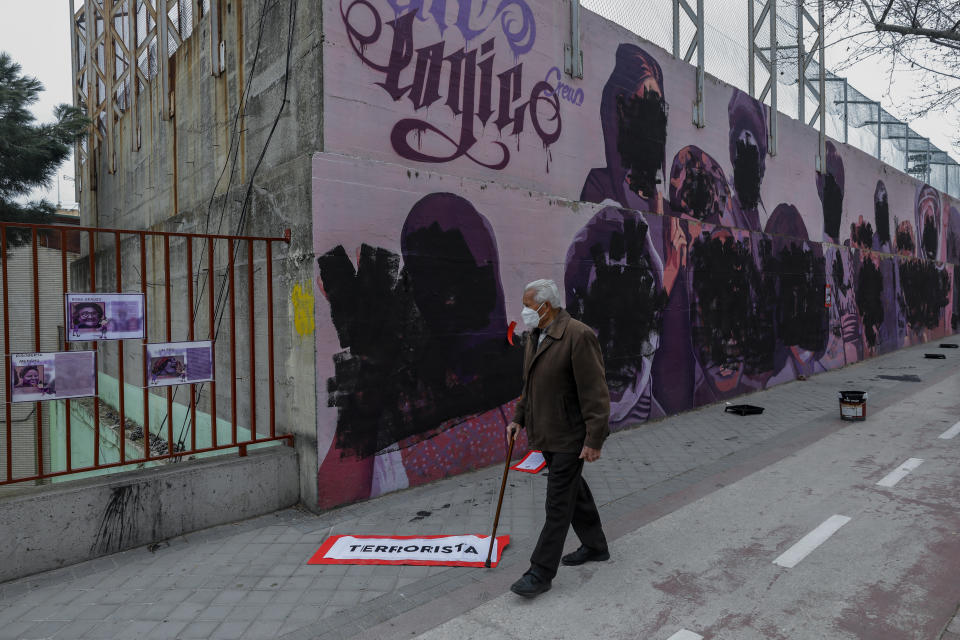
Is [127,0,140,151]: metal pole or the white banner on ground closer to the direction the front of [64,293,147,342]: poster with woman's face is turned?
the white banner on ground

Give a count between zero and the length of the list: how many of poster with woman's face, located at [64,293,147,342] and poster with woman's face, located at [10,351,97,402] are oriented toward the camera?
2

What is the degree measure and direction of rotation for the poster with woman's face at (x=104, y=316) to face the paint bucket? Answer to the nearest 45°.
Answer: approximately 90° to its left

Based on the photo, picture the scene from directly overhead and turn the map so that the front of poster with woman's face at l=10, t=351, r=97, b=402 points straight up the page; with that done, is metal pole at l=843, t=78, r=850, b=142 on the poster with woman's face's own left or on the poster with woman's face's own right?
on the poster with woman's face's own left

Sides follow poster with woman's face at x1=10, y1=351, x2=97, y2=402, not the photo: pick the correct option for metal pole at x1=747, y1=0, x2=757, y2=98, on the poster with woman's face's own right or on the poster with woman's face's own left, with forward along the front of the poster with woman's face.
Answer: on the poster with woman's face's own left

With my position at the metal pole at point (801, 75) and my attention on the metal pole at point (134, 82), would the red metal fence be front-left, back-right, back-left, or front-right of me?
front-left

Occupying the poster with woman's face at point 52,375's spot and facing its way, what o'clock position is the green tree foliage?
The green tree foliage is roughly at 6 o'clock from the poster with woman's face.

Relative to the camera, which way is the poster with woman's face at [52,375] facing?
toward the camera

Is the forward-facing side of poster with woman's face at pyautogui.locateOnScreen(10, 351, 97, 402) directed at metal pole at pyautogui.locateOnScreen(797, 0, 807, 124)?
no

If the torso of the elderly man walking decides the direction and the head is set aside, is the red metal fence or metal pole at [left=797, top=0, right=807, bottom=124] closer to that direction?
the red metal fence

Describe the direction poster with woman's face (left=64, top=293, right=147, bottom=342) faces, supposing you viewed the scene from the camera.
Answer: facing the viewer

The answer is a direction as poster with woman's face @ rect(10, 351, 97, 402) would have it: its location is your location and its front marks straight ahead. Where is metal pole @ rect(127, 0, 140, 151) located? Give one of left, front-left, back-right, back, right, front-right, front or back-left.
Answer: back

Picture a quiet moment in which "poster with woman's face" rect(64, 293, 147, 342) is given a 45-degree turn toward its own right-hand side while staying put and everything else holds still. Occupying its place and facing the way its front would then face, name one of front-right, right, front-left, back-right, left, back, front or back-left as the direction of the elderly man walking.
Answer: left

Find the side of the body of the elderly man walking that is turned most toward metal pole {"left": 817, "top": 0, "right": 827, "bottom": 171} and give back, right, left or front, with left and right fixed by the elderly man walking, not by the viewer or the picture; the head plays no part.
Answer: back
